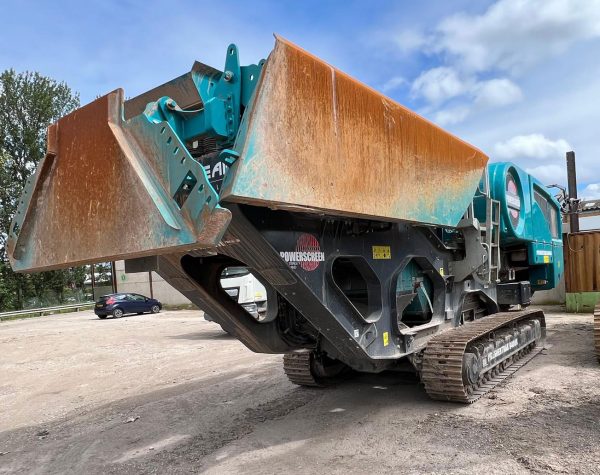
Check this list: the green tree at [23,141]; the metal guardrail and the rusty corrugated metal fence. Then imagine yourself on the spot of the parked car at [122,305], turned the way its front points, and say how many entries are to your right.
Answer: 1

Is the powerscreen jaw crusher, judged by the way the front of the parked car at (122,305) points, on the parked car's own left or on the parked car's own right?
on the parked car's own right
